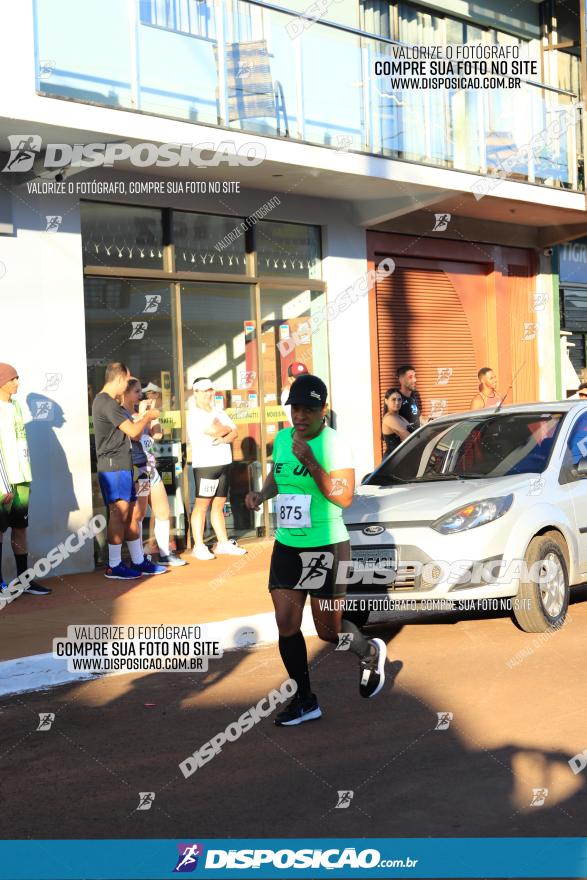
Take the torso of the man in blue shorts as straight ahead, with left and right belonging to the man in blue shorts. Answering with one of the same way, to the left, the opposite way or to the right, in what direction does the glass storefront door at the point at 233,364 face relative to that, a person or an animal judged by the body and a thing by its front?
to the right

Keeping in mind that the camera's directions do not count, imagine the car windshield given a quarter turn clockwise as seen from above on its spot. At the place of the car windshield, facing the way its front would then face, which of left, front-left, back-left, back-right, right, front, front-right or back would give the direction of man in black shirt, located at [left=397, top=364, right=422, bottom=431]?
front-right

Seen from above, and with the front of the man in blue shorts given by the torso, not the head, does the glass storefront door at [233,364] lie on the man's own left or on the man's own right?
on the man's own left

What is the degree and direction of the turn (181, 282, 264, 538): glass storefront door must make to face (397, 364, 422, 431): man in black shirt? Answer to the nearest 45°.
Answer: approximately 90° to its left

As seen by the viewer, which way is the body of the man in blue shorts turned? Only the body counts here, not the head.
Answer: to the viewer's right

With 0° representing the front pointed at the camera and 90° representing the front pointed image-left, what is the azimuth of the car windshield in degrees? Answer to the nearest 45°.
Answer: approximately 45°

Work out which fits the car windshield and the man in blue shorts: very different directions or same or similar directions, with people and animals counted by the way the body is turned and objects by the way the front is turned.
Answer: very different directions

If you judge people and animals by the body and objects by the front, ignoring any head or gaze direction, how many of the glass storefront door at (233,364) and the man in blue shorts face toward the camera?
1

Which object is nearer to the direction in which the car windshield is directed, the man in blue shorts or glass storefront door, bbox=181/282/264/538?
the man in blue shorts

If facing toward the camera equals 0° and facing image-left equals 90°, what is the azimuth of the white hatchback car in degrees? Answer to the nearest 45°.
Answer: approximately 45°

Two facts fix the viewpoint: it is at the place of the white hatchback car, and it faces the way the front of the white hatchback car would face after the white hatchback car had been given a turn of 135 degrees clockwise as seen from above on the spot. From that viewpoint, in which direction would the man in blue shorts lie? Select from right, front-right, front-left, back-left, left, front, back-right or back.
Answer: front-left

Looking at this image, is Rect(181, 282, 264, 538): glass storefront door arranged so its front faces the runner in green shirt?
yes

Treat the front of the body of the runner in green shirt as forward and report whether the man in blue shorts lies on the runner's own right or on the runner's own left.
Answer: on the runner's own right
